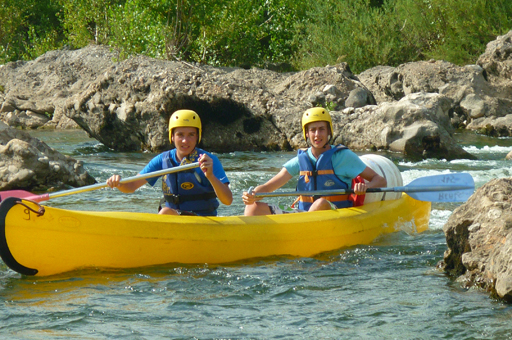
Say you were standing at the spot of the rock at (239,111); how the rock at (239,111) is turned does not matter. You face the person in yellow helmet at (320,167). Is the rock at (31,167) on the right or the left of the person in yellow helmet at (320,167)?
right

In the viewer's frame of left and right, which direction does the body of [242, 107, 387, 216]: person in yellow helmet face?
facing the viewer and to the left of the viewer

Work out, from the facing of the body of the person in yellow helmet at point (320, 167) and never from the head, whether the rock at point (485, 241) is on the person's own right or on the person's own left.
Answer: on the person's own left

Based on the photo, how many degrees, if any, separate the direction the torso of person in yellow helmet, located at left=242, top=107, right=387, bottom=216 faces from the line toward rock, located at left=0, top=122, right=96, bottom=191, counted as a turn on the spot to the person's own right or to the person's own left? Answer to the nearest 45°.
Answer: approximately 90° to the person's own right

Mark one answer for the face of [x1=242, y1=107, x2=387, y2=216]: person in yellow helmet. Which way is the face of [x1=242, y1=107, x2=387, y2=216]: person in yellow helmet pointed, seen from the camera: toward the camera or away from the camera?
toward the camera

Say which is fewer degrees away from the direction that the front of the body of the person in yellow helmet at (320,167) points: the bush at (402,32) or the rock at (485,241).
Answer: the rock

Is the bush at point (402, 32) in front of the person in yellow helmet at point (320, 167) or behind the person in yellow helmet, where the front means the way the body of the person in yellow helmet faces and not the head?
behind

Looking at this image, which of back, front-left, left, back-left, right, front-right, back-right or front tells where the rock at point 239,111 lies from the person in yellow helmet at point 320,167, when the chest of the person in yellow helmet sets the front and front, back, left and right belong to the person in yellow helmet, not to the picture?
back-right
